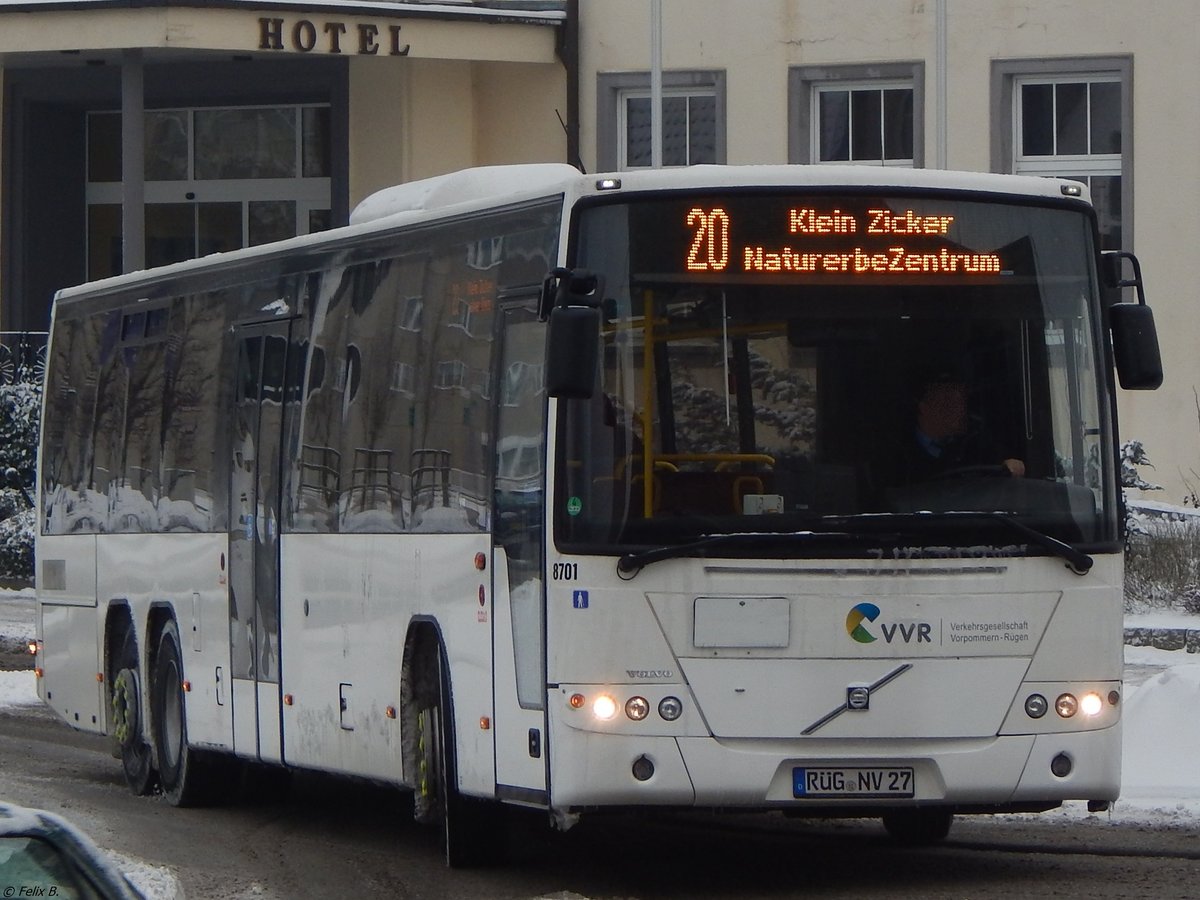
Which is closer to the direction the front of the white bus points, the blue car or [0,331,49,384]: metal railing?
the blue car

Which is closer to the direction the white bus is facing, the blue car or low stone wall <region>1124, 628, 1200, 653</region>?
the blue car

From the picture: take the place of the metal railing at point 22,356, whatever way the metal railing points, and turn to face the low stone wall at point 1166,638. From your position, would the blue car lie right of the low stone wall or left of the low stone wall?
right

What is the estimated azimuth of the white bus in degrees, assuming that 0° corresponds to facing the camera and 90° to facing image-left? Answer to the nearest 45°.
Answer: approximately 0°

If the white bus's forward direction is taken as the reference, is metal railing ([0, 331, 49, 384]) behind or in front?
behind
